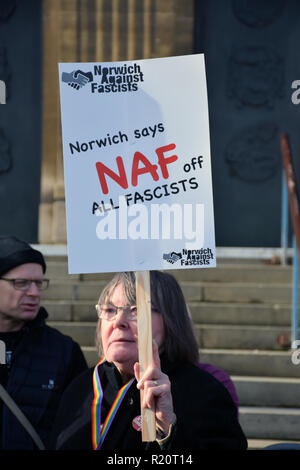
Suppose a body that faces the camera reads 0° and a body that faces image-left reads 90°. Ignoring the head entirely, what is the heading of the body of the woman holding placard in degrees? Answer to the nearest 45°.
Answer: approximately 45°

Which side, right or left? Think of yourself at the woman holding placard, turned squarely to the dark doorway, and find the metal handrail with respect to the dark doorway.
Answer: right

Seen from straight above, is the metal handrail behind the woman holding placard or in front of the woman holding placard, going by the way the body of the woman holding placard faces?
behind

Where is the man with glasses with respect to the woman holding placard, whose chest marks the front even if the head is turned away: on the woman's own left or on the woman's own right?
on the woman's own right

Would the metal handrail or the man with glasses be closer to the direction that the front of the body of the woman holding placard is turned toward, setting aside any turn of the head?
the man with glasses

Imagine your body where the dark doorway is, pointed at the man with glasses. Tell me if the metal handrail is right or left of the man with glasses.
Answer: left

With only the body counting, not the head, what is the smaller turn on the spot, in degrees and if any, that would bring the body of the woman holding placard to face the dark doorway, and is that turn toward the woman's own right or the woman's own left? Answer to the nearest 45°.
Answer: approximately 135° to the woman's own right
